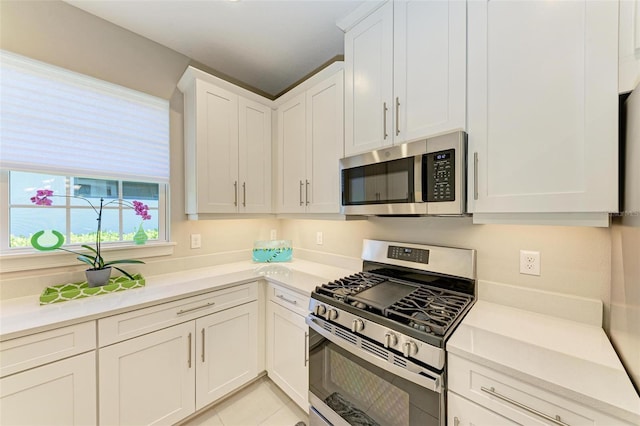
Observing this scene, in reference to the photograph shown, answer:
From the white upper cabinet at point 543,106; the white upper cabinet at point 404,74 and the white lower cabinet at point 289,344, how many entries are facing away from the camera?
0

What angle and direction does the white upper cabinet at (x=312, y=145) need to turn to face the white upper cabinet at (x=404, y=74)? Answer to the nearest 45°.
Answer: approximately 90° to its left

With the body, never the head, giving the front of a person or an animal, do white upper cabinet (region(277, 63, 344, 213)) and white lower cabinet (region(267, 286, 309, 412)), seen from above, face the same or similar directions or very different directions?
same or similar directions

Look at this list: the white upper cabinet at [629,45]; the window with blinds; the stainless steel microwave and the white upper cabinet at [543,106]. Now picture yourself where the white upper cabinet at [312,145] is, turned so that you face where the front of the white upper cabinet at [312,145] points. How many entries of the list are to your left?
3

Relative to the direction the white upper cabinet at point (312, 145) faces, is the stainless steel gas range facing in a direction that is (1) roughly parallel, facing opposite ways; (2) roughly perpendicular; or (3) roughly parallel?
roughly parallel

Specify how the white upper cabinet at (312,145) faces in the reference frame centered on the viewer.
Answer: facing the viewer and to the left of the viewer

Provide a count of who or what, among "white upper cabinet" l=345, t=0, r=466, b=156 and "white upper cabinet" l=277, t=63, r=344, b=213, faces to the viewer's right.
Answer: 0

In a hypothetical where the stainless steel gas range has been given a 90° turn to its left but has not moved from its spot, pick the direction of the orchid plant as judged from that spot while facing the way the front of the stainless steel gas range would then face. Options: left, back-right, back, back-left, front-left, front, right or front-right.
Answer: back-right

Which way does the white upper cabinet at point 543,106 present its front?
toward the camera

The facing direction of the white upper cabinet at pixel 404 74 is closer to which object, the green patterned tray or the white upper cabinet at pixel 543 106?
the green patterned tray

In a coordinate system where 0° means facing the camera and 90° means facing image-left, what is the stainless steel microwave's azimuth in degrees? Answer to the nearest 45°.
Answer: approximately 45°

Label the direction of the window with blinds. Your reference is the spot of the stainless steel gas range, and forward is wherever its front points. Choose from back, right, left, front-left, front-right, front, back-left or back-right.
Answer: front-right
